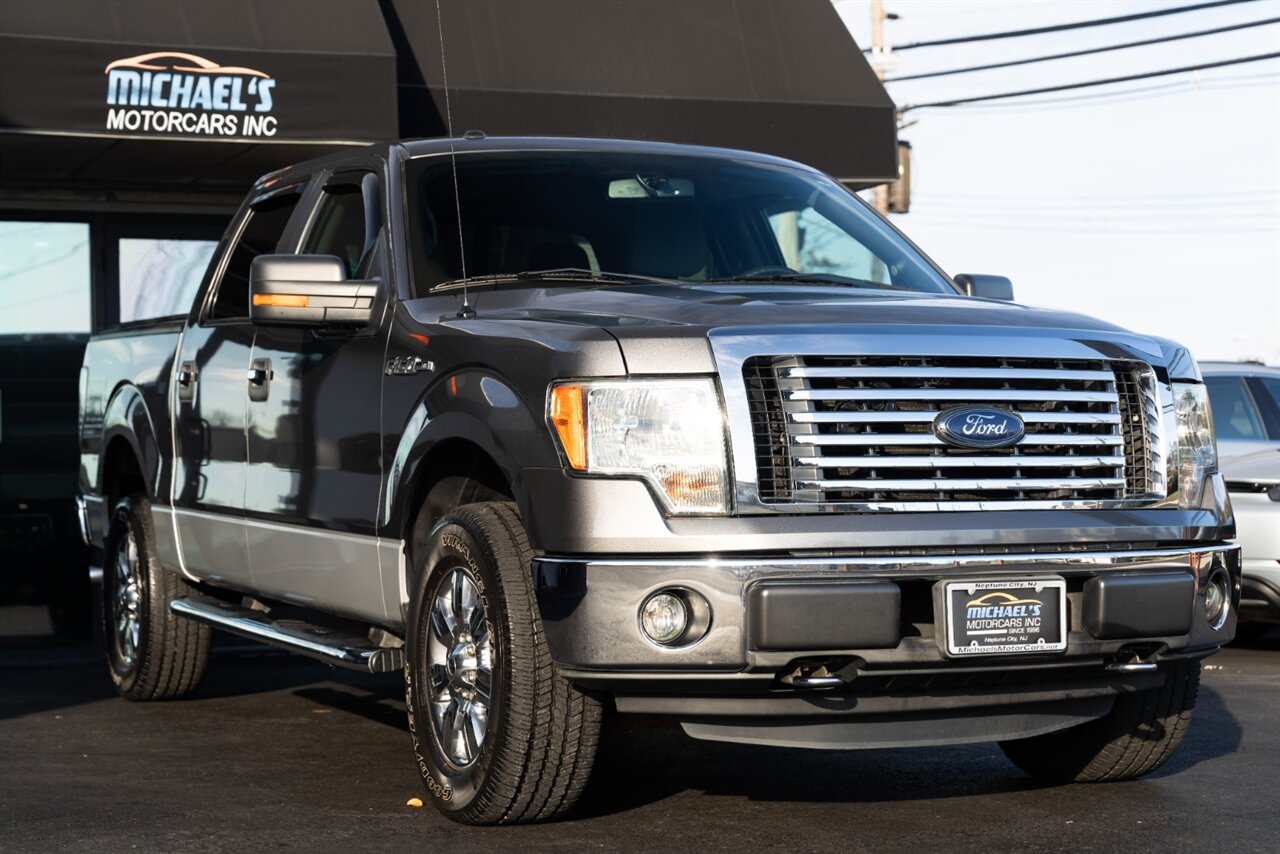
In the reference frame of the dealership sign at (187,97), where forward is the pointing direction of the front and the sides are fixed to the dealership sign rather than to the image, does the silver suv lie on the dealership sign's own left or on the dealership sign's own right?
on the dealership sign's own left

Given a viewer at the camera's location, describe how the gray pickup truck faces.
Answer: facing the viewer and to the right of the viewer

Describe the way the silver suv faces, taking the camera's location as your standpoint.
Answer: facing the viewer and to the left of the viewer

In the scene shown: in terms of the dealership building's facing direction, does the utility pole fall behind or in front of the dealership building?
behind

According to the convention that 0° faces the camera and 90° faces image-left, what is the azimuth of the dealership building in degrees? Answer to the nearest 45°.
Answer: approximately 0°

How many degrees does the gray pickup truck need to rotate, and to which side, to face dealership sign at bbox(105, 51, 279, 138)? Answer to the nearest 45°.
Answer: approximately 180°

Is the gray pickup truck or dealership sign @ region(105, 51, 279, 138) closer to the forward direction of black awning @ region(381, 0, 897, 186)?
the gray pickup truck

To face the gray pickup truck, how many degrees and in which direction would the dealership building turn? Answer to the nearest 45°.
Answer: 0° — it already faces it

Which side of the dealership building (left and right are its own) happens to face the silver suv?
left

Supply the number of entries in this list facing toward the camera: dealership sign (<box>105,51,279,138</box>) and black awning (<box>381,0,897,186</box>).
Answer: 2

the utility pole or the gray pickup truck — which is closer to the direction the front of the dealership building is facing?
the gray pickup truck
